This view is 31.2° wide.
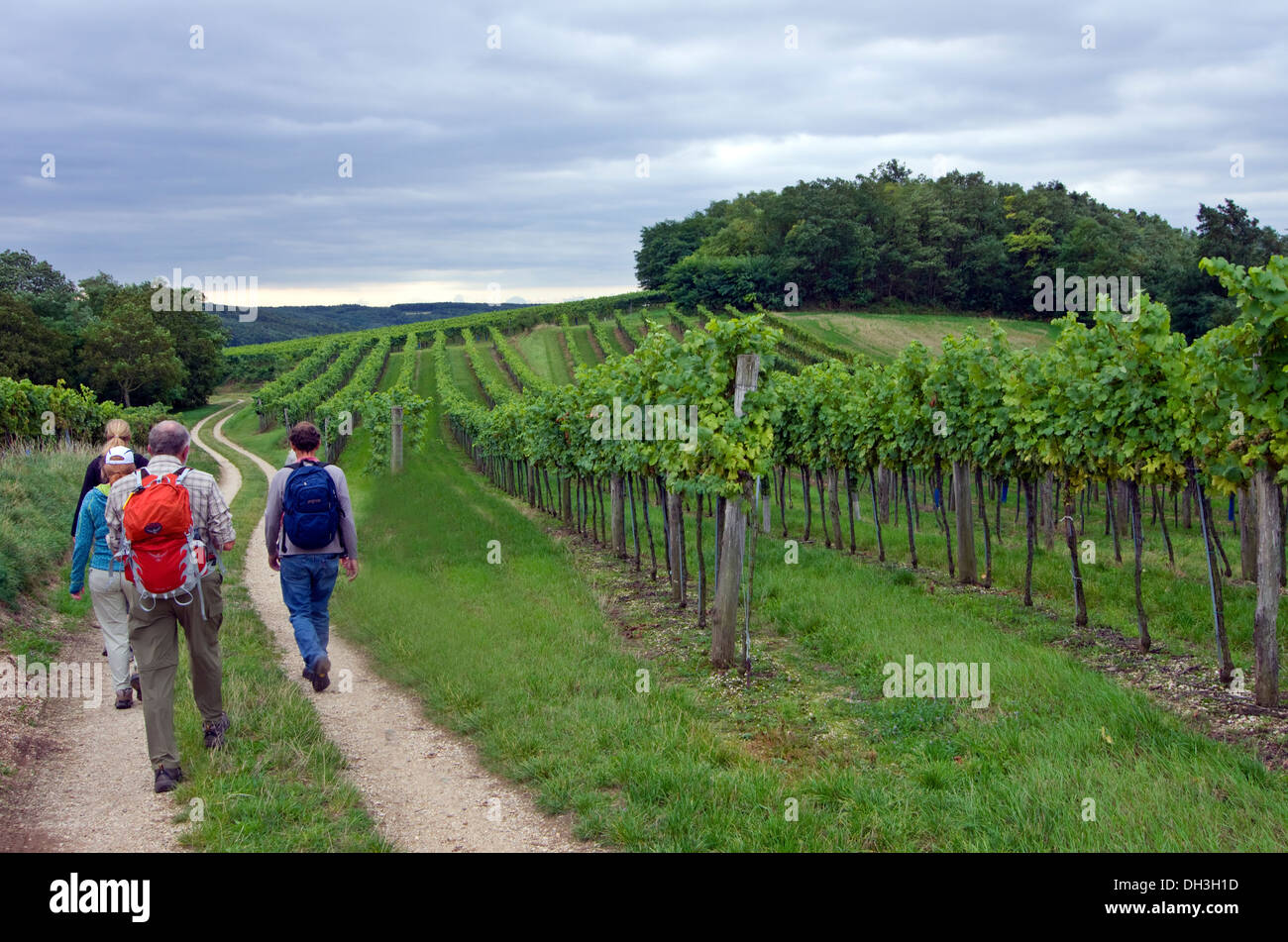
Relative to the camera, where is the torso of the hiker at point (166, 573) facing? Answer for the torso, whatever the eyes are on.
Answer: away from the camera

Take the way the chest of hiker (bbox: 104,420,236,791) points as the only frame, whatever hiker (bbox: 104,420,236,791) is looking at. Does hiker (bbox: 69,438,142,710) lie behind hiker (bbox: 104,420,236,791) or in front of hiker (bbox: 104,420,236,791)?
in front

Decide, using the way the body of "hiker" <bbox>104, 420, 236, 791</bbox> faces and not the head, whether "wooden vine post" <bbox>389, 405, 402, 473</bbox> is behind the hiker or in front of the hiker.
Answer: in front

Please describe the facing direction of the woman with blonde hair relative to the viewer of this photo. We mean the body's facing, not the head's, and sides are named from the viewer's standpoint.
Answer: facing away from the viewer

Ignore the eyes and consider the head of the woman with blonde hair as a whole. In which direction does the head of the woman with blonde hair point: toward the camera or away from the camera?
away from the camera

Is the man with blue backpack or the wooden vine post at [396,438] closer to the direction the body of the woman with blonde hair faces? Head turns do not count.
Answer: the wooden vine post

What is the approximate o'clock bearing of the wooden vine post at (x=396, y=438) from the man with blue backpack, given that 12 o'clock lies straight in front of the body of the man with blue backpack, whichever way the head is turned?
The wooden vine post is roughly at 12 o'clock from the man with blue backpack.

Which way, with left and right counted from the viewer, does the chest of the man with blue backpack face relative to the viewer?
facing away from the viewer

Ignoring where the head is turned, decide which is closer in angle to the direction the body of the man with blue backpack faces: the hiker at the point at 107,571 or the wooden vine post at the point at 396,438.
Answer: the wooden vine post

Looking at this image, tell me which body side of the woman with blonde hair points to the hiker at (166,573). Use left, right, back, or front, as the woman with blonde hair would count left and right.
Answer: back
